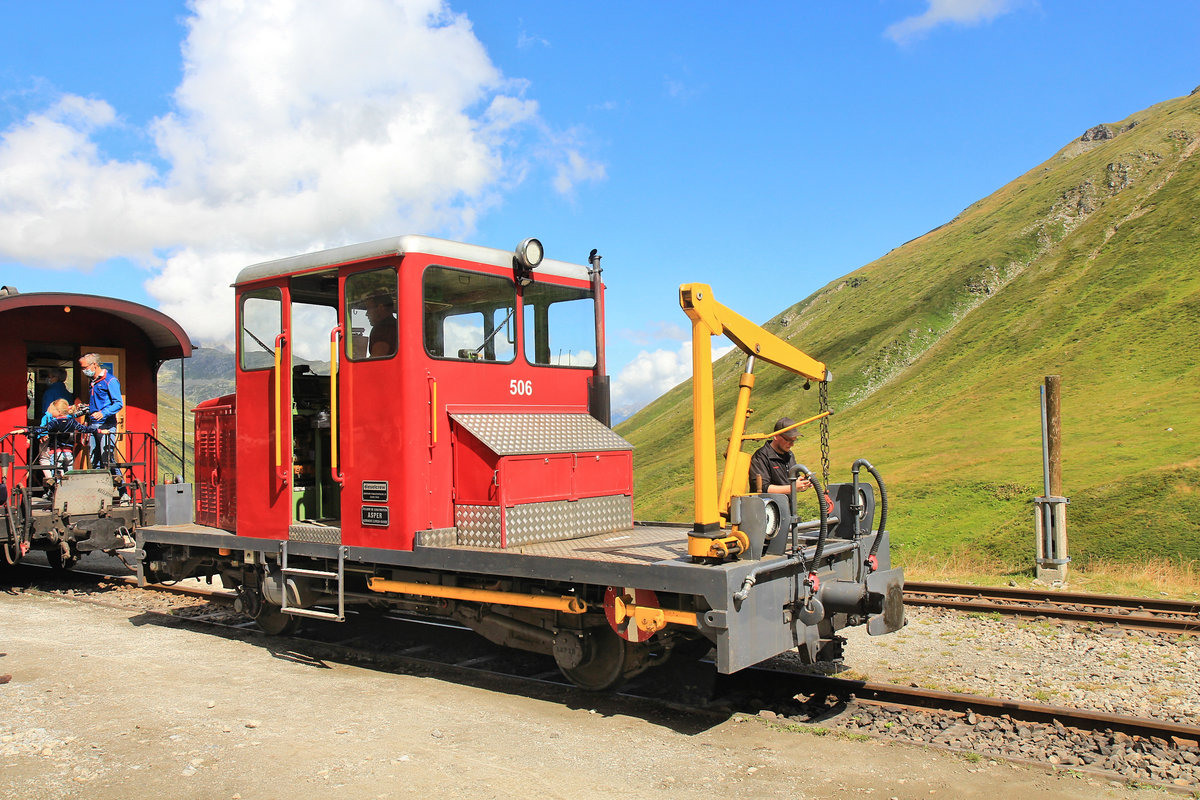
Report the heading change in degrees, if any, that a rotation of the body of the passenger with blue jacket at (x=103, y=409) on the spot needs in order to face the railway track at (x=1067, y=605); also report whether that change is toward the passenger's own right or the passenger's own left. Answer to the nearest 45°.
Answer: approximately 90° to the passenger's own left

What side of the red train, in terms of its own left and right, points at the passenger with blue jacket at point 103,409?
back

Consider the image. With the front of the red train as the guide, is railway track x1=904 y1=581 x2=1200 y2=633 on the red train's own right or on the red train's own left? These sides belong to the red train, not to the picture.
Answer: on the red train's own left

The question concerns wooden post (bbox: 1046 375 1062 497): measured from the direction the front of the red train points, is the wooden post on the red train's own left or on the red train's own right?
on the red train's own left

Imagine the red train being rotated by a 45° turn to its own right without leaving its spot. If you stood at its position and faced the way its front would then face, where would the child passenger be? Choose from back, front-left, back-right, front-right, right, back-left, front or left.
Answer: back-right

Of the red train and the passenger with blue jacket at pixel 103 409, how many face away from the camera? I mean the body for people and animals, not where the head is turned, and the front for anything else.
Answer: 0

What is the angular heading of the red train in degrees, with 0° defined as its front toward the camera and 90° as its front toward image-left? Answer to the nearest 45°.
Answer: approximately 315°

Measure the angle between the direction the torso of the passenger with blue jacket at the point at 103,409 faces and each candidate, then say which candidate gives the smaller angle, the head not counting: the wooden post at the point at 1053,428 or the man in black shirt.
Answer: the man in black shirt
